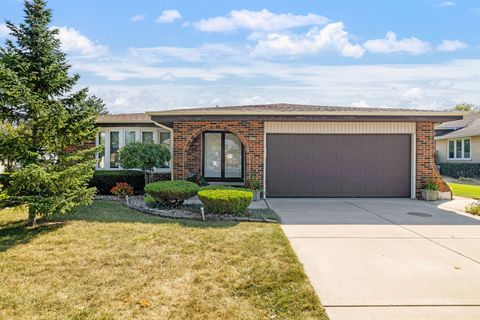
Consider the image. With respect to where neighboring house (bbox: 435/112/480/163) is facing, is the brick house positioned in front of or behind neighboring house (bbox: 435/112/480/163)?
in front

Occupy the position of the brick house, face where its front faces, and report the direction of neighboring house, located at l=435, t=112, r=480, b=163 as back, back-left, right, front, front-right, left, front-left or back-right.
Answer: back-left

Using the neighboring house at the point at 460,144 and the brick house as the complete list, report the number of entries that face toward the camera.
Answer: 2

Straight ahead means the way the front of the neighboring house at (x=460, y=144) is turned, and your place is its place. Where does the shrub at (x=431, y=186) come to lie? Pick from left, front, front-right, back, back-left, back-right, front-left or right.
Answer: front

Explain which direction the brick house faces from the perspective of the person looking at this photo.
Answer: facing the viewer

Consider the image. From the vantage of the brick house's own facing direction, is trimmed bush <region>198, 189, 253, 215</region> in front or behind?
in front

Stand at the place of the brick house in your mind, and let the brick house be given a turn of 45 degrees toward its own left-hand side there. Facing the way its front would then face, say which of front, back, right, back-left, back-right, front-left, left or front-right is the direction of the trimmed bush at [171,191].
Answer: right

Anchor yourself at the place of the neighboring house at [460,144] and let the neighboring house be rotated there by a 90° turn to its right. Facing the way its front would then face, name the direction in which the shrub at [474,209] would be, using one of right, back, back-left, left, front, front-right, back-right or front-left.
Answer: left

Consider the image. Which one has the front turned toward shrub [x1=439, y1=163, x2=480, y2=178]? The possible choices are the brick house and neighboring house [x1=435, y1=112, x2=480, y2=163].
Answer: the neighboring house

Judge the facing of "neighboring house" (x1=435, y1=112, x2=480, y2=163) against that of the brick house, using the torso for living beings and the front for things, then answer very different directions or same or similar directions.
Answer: same or similar directions

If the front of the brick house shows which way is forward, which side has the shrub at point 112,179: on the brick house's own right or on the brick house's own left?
on the brick house's own right

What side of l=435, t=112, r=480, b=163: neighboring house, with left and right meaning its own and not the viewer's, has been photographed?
front
